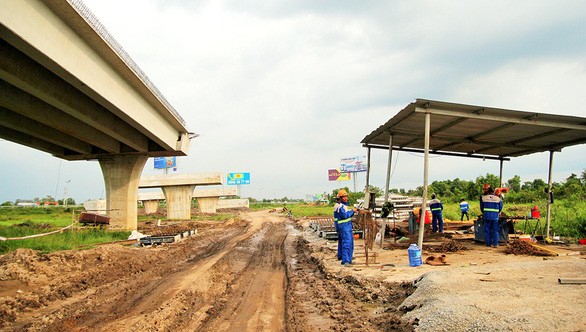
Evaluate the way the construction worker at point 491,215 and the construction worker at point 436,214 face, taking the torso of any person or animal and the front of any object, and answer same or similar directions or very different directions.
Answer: same or similar directions

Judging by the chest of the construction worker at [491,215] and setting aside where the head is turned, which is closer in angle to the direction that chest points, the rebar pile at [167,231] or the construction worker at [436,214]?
the construction worker

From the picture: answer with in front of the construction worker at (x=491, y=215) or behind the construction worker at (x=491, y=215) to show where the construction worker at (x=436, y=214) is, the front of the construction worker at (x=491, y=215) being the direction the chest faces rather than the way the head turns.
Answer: in front

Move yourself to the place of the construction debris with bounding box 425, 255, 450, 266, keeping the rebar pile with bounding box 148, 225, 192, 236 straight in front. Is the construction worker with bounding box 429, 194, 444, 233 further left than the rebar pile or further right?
right
